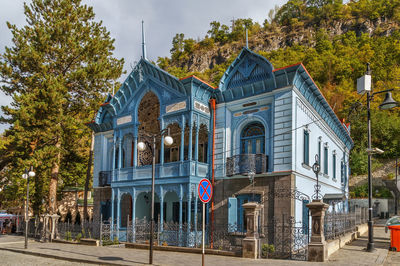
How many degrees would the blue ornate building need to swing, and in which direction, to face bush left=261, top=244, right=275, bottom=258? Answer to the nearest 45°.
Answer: approximately 45° to its left

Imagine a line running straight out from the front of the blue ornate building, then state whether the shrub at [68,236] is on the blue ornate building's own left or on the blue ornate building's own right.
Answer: on the blue ornate building's own right

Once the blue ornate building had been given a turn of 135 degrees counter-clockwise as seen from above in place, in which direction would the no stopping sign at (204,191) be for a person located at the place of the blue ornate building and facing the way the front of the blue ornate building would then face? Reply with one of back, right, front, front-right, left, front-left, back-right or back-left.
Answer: right

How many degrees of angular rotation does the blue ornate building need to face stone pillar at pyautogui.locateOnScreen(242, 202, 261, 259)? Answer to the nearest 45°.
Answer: approximately 45° to its left

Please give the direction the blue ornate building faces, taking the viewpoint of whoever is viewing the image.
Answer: facing the viewer and to the left of the viewer

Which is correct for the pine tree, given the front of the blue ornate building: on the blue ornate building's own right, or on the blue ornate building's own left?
on the blue ornate building's own right
